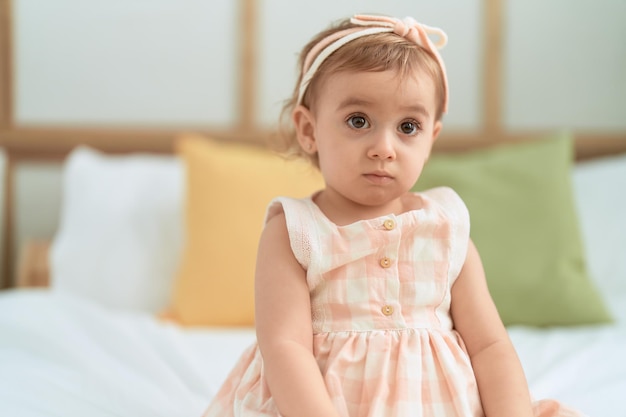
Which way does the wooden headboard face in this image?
toward the camera

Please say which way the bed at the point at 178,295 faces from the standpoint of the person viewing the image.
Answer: facing the viewer

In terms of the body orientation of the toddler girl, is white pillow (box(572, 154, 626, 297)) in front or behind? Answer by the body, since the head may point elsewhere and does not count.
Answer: behind

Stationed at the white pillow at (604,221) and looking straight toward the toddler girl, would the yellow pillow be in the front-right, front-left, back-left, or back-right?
front-right

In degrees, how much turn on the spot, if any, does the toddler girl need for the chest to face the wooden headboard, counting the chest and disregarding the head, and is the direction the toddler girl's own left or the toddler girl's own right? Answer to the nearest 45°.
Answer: approximately 135° to the toddler girl's own right

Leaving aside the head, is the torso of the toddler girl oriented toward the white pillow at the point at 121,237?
no

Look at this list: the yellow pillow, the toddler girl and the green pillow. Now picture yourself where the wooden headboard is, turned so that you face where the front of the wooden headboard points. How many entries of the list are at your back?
0

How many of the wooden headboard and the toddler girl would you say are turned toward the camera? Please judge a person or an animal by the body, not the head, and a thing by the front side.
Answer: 2

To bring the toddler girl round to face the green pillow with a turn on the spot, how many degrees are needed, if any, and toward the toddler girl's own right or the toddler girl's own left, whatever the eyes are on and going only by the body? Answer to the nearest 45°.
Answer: approximately 180°

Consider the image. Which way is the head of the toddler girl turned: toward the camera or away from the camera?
toward the camera

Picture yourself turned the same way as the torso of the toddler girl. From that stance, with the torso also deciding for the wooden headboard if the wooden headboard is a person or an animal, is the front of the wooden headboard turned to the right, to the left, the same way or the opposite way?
the same way

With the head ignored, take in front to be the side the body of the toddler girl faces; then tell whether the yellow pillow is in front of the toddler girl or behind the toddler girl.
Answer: behind

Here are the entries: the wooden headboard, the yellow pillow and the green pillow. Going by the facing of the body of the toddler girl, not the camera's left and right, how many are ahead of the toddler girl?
0
